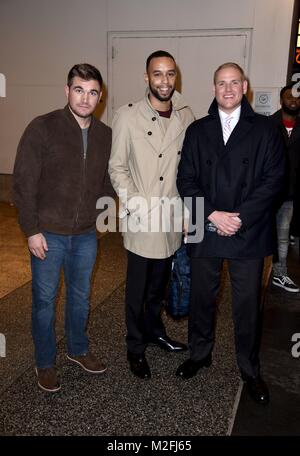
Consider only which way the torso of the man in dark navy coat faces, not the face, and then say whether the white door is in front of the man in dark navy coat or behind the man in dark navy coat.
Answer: behind

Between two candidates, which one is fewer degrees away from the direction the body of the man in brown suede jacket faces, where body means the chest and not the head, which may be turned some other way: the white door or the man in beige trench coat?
the man in beige trench coat

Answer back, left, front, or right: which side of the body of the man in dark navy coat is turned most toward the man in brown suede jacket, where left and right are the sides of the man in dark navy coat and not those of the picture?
right

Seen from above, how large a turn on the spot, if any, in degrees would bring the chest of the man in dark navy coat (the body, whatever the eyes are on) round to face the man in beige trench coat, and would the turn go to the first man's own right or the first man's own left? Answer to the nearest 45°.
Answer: approximately 90° to the first man's own right

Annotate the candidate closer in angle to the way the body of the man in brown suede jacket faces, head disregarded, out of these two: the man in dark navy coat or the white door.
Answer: the man in dark navy coat

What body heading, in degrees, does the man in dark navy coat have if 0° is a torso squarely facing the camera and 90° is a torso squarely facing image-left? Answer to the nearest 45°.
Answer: approximately 0°
